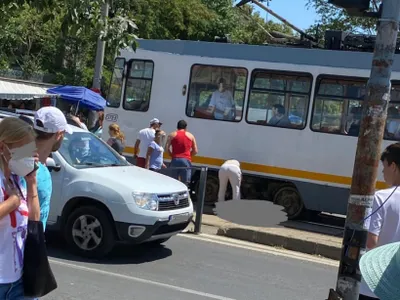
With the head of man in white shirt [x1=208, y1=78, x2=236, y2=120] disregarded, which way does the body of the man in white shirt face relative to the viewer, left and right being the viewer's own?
facing the viewer

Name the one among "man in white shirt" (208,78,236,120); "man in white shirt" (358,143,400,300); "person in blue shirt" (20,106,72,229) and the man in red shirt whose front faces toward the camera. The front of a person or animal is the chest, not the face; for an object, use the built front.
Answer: "man in white shirt" (208,78,236,120)

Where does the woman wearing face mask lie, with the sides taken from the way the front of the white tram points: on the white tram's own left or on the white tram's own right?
on the white tram's own left

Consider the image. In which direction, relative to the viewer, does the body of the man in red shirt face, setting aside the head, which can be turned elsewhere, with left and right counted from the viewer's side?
facing away from the viewer

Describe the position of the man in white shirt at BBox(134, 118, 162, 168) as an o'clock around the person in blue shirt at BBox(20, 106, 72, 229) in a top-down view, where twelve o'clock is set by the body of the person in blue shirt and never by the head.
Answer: The man in white shirt is roughly at 11 o'clock from the person in blue shirt.

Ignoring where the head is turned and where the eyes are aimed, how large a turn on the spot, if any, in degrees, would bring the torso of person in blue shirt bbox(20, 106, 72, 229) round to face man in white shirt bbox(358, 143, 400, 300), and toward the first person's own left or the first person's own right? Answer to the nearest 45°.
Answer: approximately 45° to the first person's own right

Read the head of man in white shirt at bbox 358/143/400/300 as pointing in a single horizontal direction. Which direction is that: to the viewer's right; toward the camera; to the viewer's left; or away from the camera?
to the viewer's left

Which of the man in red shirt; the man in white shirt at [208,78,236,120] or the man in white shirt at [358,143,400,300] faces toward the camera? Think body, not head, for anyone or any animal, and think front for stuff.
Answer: the man in white shirt at [208,78,236,120]

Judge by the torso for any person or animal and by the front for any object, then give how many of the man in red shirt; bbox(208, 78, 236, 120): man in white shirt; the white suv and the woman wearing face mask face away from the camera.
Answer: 1

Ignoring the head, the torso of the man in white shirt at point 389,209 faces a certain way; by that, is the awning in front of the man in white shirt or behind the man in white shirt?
in front

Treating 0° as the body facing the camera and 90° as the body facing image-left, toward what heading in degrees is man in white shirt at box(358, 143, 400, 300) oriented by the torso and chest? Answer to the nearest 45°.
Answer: approximately 135°

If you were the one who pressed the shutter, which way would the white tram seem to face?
facing to the left of the viewer

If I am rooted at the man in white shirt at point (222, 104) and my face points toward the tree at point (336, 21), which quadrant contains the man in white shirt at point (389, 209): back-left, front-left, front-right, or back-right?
back-right

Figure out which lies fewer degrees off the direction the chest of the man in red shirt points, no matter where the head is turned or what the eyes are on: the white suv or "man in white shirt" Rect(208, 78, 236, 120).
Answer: the man in white shirt
